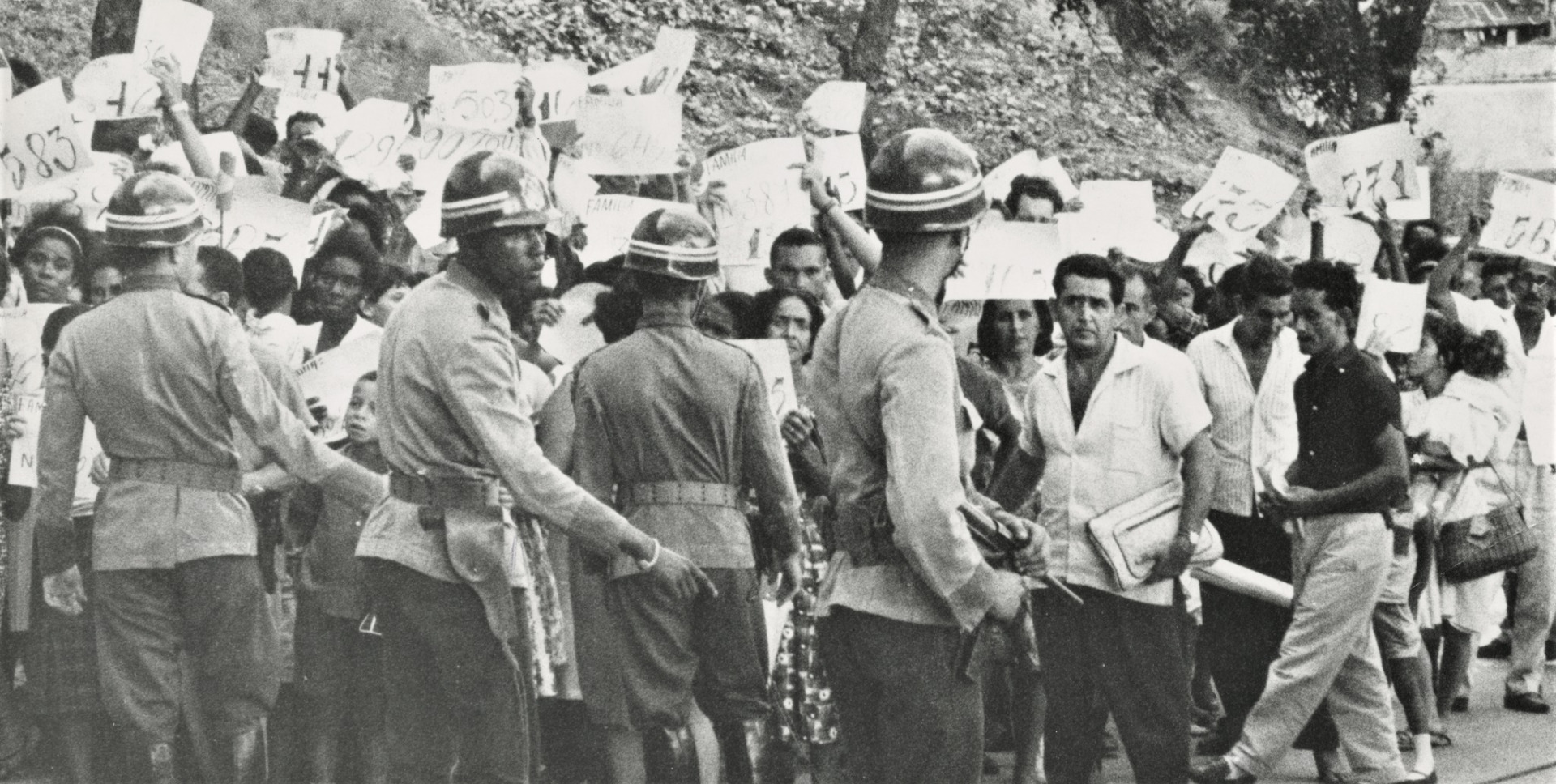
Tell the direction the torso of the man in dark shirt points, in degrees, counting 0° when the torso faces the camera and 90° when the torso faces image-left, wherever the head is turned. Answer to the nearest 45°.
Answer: approximately 45°

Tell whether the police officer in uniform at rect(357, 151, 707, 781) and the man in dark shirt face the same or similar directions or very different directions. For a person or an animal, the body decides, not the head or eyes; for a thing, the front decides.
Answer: very different directions

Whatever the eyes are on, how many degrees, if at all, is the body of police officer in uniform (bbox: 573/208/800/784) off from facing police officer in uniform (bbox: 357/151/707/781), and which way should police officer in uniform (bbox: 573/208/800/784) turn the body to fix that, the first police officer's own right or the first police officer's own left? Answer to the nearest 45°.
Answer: approximately 135° to the first police officer's own left

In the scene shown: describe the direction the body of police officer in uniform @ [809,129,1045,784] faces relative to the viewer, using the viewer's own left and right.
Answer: facing away from the viewer and to the right of the viewer

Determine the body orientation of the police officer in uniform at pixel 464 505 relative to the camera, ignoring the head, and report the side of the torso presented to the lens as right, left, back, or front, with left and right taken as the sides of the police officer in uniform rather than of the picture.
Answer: right

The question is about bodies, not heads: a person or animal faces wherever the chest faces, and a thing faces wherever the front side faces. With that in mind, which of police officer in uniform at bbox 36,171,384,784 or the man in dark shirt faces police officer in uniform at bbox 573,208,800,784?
the man in dark shirt

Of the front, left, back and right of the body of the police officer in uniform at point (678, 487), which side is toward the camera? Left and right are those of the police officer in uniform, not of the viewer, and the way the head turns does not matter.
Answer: back

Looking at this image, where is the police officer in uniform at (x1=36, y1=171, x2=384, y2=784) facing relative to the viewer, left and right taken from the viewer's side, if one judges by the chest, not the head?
facing away from the viewer

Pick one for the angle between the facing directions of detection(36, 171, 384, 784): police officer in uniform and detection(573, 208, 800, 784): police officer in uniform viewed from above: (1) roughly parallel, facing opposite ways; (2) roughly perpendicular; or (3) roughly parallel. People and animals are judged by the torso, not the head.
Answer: roughly parallel

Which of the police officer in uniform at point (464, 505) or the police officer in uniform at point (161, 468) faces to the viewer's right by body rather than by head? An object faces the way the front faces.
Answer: the police officer in uniform at point (464, 505)

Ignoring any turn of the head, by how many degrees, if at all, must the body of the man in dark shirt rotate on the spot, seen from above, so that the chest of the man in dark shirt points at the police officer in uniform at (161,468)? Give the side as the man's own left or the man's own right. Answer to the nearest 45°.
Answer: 0° — they already face them

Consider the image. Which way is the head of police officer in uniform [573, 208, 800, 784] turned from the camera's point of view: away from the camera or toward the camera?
away from the camera

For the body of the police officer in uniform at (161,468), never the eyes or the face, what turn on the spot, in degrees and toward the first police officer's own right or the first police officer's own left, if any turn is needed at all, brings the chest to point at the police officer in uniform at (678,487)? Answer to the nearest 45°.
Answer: approximately 90° to the first police officer's own right

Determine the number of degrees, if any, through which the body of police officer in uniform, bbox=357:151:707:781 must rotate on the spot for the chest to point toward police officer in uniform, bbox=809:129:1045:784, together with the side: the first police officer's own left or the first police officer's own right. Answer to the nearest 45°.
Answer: approximately 45° to the first police officer's own right
